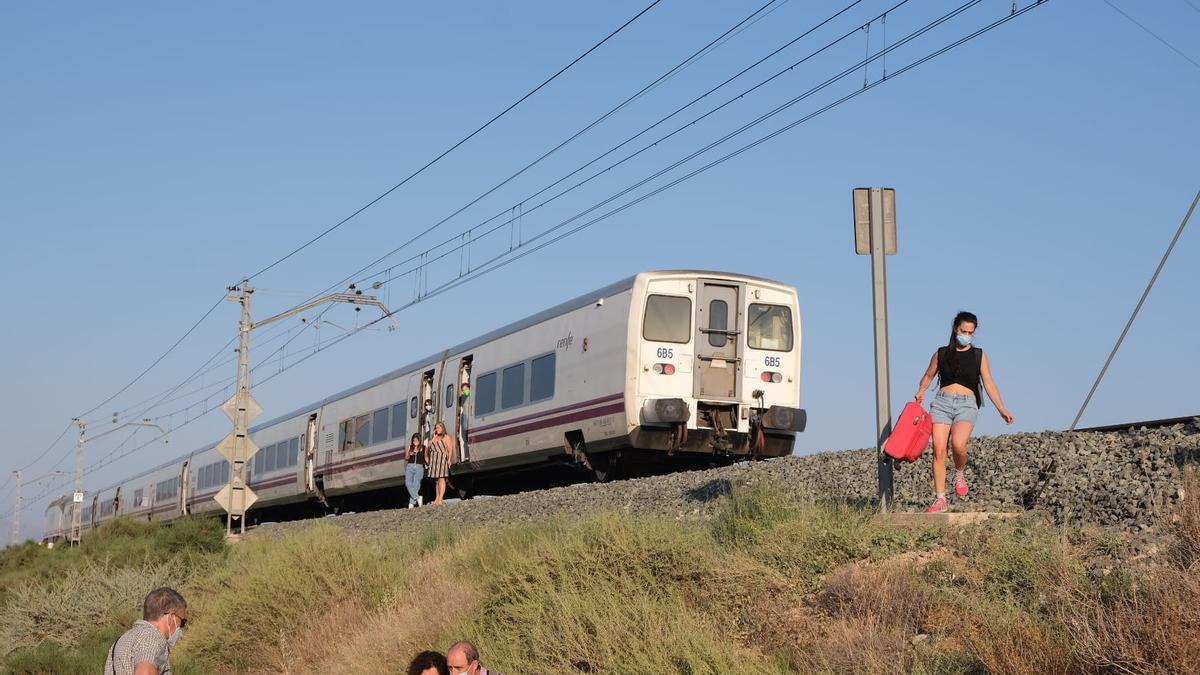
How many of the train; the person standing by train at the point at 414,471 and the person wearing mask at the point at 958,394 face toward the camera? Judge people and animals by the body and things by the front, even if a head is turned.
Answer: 2

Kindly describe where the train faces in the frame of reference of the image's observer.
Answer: facing away from the viewer and to the left of the viewer

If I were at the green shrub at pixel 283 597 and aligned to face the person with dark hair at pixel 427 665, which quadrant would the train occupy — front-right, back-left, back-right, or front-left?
back-left

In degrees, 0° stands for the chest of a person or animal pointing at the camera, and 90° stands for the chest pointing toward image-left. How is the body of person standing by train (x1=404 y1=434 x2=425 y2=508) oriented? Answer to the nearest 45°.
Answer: approximately 0°

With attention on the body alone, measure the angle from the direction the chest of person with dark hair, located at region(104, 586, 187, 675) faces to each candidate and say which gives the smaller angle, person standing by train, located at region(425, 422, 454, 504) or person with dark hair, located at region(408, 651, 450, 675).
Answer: the person with dark hair

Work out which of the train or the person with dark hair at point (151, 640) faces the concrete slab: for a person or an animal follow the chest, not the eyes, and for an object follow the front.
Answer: the person with dark hair

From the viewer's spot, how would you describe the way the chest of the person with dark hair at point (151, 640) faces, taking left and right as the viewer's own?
facing to the right of the viewer

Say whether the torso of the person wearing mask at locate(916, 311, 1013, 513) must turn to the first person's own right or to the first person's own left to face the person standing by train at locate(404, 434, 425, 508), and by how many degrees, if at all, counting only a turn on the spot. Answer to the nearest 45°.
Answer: approximately 135° to the first person's own right

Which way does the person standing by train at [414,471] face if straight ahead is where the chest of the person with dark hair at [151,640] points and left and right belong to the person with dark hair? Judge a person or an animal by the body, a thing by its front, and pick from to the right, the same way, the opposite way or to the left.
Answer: to the right
